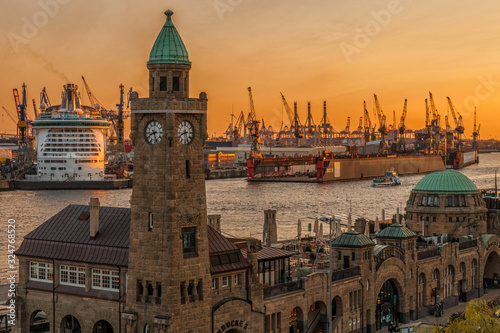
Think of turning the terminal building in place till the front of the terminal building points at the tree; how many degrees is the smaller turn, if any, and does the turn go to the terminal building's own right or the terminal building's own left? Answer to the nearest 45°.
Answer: approximately 45° to the terminal building's own left

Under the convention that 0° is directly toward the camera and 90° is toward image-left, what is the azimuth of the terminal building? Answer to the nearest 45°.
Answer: approximately 315°
